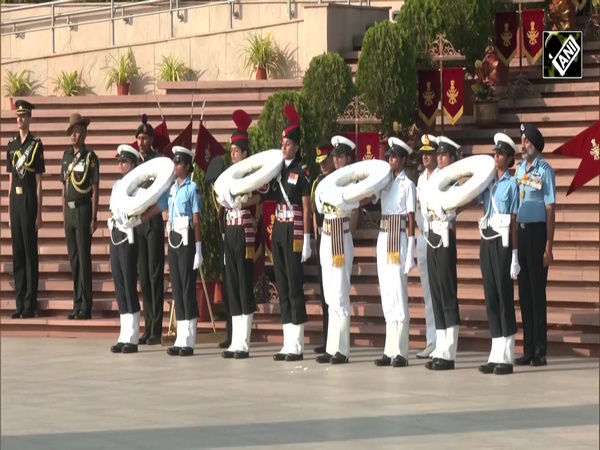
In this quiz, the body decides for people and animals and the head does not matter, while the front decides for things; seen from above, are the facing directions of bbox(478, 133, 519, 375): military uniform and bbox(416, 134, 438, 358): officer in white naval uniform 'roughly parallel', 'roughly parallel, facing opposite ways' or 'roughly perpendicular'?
roughly parallel

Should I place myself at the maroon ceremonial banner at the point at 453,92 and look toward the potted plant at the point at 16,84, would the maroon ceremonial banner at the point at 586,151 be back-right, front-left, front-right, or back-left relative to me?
back-left

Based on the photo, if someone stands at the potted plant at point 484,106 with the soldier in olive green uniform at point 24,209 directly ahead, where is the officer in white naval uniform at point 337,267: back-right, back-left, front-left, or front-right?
front-left

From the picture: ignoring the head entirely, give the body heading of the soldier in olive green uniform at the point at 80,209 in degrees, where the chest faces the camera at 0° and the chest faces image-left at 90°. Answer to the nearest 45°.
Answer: approximately 45°

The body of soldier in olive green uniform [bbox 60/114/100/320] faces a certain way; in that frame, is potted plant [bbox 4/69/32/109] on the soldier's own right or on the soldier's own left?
on the soldier's own right

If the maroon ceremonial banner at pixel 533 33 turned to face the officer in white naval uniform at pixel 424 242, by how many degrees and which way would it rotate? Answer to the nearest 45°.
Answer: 0° — it already faces them

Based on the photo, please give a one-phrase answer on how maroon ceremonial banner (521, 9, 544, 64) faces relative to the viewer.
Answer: facing the viewer

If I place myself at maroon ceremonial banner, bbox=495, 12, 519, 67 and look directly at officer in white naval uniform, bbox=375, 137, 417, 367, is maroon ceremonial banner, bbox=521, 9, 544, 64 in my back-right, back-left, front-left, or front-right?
back-left

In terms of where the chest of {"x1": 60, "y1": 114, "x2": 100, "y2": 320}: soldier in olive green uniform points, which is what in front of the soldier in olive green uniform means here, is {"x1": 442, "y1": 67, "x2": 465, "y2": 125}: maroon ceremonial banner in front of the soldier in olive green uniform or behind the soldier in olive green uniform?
behind

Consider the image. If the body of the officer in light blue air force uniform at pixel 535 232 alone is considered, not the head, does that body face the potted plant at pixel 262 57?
no

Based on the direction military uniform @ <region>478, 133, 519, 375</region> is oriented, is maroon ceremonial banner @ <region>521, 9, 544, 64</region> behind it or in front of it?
behind

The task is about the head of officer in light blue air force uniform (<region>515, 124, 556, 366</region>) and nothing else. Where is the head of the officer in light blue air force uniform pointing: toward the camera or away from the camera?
toward the camera

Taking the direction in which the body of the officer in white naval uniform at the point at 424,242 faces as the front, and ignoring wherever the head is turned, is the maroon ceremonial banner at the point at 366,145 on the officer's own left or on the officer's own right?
on the officer's own right

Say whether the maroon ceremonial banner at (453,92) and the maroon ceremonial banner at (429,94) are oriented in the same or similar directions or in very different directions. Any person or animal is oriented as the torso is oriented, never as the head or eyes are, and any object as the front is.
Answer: same or similar directions

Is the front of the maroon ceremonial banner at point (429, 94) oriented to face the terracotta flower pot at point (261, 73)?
no

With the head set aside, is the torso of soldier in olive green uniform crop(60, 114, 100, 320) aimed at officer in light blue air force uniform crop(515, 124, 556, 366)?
no

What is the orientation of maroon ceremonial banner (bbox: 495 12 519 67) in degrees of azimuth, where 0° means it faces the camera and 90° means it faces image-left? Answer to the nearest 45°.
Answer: approximately 0°

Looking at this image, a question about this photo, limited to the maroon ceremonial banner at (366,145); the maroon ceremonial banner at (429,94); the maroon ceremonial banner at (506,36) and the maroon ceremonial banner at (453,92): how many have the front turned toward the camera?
4
